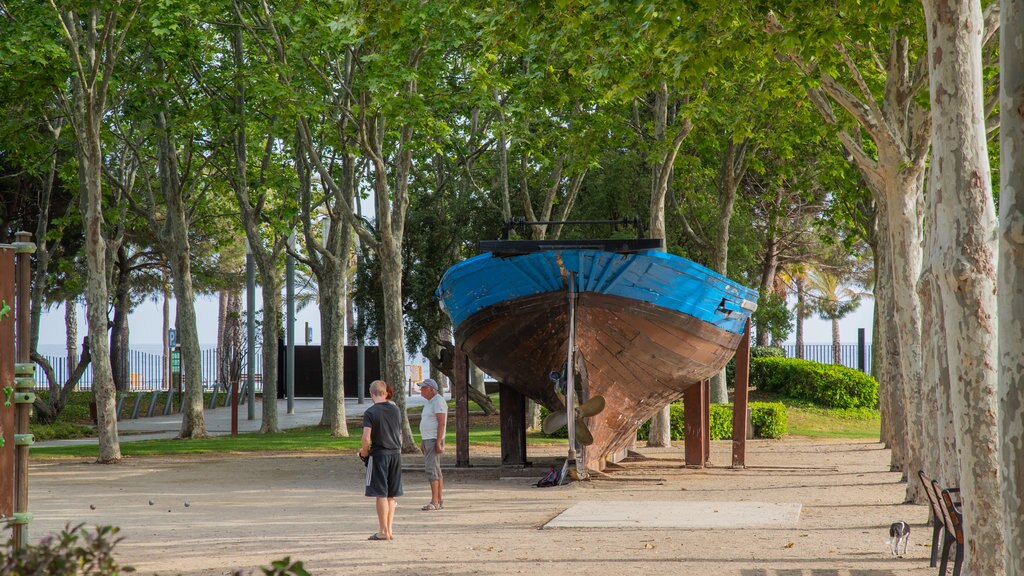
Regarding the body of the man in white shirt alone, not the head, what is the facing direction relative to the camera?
to the viewer's left

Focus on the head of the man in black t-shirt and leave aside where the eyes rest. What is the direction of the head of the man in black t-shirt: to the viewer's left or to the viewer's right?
to the viewer's right

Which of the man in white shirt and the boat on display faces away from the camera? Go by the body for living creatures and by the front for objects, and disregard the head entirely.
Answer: the boat on display

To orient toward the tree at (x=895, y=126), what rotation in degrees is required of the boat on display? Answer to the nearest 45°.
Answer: approximately 135° to its right

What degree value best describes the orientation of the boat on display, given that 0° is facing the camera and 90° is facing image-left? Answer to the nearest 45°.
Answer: approximately 180°
